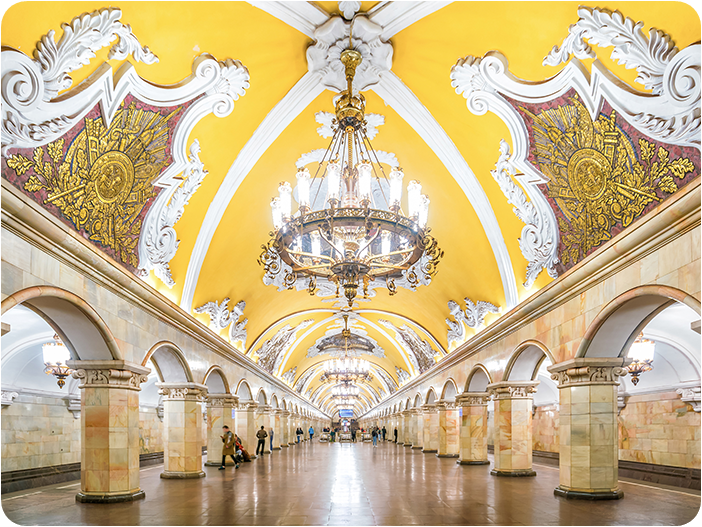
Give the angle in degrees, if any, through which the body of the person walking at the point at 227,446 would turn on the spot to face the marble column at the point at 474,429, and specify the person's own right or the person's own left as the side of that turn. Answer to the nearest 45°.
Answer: approximately 180°

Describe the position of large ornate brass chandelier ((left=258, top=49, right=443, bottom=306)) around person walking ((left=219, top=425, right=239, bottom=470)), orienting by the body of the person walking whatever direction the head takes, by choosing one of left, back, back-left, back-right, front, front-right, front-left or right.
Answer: left
